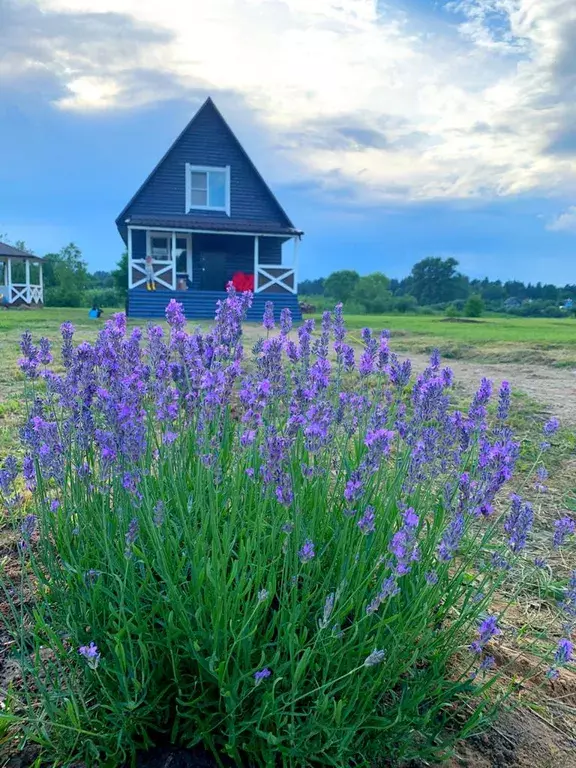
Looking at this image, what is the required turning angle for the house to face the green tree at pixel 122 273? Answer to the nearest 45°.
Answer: approximately 180°

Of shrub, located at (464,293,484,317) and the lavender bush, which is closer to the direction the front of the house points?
the lavender bush

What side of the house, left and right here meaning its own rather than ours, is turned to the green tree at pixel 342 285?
back

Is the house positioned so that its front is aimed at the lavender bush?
yes

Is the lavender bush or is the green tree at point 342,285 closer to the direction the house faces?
the lavender bush

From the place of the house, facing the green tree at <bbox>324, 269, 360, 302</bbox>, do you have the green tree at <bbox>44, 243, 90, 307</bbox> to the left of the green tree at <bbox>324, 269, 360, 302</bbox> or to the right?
left

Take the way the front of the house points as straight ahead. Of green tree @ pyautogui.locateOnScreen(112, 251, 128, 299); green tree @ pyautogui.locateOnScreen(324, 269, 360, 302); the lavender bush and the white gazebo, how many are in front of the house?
1

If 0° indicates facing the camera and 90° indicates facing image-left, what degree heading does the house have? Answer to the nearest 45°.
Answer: approximately 0°

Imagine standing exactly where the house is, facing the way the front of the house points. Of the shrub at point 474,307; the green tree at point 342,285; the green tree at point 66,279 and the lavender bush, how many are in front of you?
1

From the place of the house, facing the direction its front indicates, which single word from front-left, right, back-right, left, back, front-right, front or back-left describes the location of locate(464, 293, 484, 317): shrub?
back-left

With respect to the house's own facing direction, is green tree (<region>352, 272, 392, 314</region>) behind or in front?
behind
